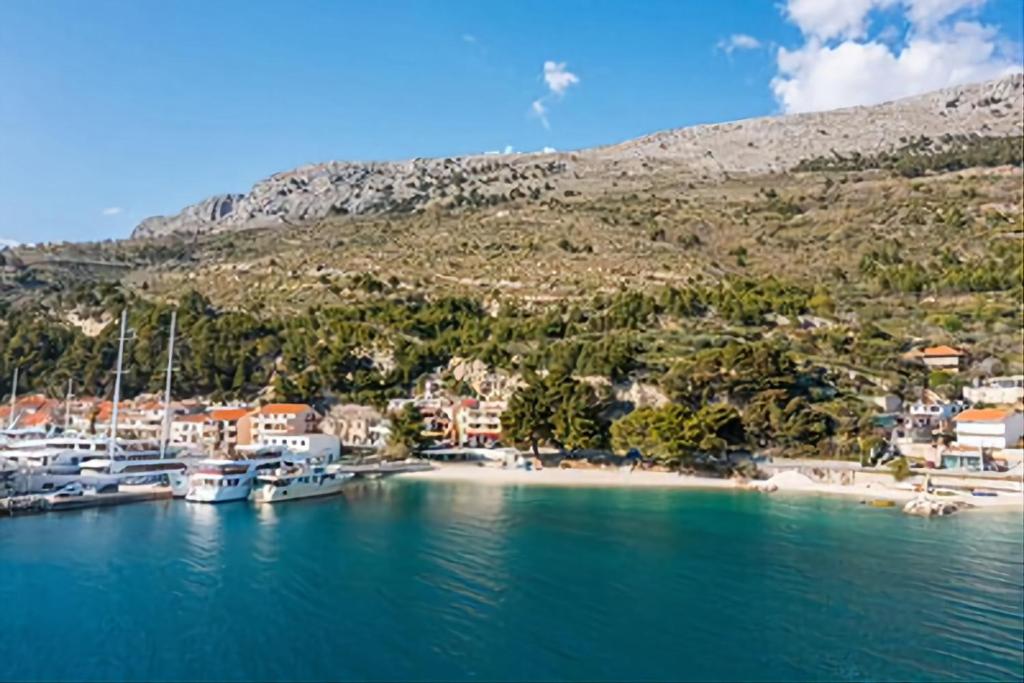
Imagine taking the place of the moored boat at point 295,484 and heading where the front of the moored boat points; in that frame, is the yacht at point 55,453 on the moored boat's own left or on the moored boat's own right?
on the moored boat's own left

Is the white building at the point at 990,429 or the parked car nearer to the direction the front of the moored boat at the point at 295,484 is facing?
the white building

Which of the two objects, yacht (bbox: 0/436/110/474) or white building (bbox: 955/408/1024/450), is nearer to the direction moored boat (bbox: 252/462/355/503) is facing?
the white building

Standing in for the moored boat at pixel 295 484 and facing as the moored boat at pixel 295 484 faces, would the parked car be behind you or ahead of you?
behind

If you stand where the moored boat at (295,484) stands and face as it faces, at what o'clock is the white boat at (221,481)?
The white boat is roughly at 7 o'clock from the moored boat.

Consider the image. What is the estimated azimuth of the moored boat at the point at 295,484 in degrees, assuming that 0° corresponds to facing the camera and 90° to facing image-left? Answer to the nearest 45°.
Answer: approximately 225°
